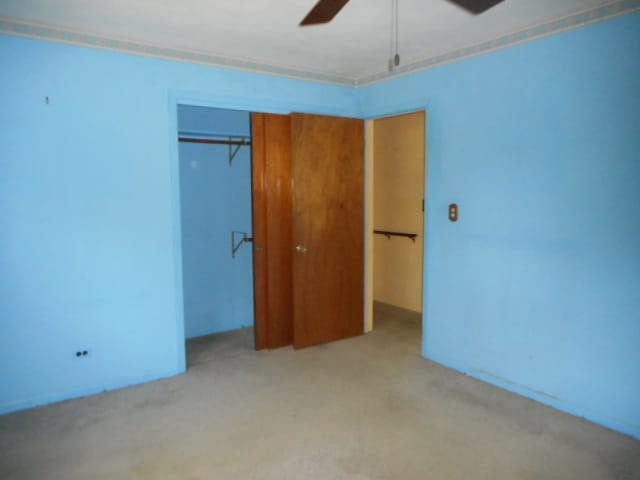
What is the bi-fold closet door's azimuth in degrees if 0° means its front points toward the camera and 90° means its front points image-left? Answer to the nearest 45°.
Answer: approximately 315°

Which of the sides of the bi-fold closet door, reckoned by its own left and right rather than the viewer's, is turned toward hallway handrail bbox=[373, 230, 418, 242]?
left
